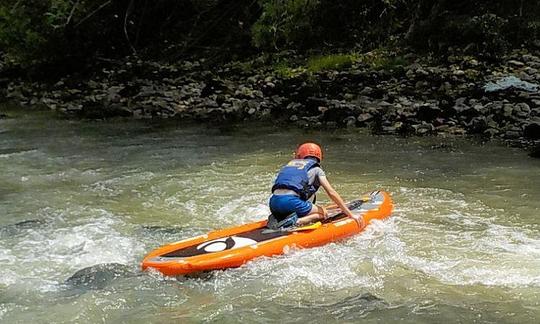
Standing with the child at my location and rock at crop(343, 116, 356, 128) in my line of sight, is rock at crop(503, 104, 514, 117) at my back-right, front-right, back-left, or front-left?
front-right

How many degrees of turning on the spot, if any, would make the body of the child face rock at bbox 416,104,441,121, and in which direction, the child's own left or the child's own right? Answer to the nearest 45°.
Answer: approximately 45° to the child's own left

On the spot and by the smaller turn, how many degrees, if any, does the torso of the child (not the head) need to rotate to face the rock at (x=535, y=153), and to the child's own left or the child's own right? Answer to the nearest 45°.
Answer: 0° — they already face it

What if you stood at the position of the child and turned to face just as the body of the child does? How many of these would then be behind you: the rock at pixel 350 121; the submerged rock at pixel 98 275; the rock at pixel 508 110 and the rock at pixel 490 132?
1

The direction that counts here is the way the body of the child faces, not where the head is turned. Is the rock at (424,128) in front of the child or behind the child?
in front

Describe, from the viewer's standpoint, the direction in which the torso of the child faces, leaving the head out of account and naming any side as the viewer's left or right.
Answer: facing away from the viewer and to the right of the viewer

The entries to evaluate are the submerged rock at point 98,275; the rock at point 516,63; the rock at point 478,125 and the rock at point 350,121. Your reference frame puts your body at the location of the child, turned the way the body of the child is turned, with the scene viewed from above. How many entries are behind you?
1

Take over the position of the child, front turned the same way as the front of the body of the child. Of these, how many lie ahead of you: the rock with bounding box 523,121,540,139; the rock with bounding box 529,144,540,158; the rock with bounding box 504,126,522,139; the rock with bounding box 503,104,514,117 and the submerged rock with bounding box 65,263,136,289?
4

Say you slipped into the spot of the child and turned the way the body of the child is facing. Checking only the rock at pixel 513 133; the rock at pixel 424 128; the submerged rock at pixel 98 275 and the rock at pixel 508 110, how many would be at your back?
1

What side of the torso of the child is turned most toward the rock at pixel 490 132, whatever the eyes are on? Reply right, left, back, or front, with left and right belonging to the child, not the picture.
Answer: front

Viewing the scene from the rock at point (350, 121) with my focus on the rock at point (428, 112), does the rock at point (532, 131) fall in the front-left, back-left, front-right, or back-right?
front-right

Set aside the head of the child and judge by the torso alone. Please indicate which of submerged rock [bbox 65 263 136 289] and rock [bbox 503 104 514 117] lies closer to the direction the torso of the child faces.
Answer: the rock

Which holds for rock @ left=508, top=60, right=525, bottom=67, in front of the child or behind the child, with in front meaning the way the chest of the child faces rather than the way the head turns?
in front

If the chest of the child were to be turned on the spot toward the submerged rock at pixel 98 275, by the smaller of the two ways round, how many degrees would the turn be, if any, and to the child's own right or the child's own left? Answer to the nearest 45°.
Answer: approximately 180°

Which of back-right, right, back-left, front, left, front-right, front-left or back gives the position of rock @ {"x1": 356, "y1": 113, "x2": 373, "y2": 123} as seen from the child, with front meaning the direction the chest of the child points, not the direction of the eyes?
front-left

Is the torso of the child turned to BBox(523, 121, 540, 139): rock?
yes

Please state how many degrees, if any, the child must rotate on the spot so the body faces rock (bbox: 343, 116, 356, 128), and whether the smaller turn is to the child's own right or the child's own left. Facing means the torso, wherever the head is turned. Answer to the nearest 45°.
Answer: approximately 45° to the child's own left

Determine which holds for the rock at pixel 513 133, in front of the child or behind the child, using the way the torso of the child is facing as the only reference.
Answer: in front
